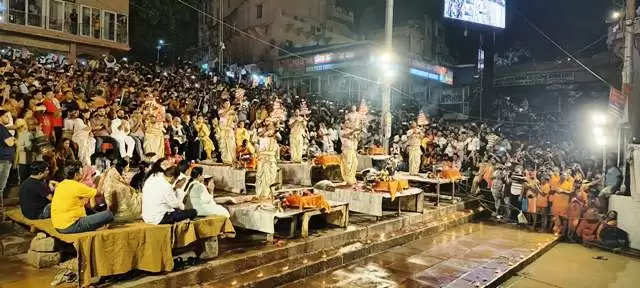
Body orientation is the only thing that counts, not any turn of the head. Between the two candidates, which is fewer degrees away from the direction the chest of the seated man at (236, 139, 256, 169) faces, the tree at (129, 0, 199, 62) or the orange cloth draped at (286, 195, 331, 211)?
the orange cloth draped

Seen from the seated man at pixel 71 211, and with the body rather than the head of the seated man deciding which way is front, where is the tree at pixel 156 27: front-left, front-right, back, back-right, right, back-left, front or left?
front-left

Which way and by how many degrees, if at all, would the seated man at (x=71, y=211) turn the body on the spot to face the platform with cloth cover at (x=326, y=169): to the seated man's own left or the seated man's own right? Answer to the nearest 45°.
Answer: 0° — they already face it

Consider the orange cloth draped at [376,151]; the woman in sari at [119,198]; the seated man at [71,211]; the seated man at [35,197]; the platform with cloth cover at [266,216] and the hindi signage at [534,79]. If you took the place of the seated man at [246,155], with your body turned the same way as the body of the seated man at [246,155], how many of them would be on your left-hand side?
2

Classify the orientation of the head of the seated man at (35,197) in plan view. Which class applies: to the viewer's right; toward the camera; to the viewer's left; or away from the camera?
to the viewer's right

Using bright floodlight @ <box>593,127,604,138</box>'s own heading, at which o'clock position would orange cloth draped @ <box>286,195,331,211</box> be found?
The orange cloth draped is roughly at 1 o'clock from the bright floodlight.

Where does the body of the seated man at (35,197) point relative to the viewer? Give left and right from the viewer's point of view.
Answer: facing away from the viewer and to the right of the viewer

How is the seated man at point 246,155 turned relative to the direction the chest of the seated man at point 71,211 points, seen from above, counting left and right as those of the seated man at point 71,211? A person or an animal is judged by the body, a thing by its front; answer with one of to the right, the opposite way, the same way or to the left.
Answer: to the right

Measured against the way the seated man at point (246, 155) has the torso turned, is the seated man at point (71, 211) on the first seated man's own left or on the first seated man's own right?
on the first seated man's own right

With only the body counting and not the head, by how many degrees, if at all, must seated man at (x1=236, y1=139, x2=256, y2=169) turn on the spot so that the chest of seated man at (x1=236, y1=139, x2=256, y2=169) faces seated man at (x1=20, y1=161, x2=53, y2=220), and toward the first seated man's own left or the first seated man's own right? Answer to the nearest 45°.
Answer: approximately 90° to the first seated man's own right

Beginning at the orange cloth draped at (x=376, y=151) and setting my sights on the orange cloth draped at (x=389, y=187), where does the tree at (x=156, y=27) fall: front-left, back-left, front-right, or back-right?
back-right

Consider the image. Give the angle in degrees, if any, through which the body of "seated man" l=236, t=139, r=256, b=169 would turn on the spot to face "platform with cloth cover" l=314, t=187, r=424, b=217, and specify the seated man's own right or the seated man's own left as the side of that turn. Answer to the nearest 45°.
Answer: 0° — they already face it

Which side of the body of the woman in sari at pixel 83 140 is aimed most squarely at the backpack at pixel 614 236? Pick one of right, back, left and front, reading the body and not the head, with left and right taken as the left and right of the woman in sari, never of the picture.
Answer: front

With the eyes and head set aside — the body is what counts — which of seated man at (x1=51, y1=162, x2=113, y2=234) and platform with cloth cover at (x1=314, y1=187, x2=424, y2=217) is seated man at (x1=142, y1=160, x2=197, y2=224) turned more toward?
the platform with cloth cover

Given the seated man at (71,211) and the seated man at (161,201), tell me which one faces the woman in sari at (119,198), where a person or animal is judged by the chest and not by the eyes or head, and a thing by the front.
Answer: the seated man at (71,211)

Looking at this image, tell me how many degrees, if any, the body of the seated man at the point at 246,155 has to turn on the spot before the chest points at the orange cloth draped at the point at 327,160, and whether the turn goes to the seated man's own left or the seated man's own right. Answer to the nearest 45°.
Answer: approximately 45° to the seated man's own left
